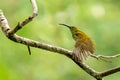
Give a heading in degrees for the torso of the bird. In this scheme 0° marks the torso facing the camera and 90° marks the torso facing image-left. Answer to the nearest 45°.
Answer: approximately 90°
